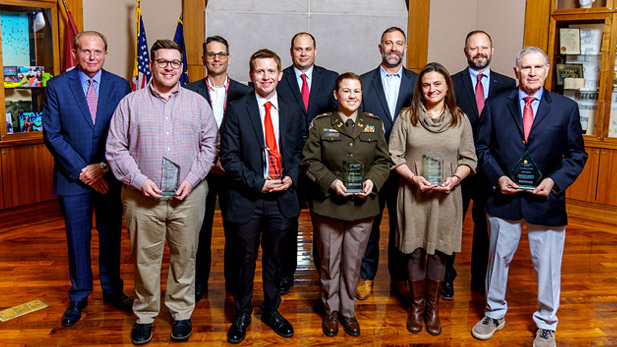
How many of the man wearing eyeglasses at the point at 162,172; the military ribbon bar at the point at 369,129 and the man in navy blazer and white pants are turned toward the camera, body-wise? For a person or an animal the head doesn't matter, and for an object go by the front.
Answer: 3

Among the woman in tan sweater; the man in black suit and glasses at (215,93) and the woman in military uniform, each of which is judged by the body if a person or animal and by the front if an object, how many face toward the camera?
3

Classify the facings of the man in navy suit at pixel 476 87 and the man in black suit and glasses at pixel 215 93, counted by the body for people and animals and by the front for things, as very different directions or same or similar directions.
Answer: same or similar directions

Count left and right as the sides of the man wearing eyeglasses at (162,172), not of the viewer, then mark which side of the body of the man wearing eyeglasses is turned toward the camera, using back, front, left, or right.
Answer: front

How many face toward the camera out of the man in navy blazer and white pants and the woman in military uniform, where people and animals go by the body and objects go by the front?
2

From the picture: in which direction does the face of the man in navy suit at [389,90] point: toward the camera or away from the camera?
toward the camera

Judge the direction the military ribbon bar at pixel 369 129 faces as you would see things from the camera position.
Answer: facing the viewer

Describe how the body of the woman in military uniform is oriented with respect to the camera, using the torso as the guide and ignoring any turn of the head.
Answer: toward the camera

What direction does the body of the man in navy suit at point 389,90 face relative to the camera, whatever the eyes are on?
toward the camera

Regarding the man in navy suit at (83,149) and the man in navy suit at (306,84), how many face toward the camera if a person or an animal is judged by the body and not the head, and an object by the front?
2

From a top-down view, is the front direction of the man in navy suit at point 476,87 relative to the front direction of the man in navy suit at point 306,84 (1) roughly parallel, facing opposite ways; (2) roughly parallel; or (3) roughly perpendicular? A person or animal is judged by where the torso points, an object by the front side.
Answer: roughly parallel

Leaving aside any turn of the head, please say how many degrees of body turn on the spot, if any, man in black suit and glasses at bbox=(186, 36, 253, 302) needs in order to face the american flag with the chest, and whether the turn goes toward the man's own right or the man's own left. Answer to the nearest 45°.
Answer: approximately 180°

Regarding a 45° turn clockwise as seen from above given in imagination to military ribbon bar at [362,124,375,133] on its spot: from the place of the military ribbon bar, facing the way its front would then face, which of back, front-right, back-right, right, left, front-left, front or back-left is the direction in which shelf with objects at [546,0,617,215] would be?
back

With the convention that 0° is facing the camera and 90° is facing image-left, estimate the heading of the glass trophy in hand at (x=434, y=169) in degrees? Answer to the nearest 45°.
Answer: approximately 0°

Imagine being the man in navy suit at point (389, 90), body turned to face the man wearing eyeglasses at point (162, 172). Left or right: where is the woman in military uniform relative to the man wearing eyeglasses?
left
